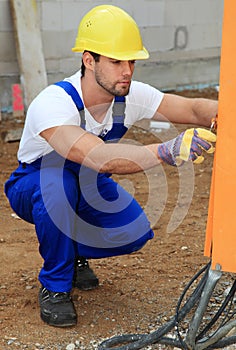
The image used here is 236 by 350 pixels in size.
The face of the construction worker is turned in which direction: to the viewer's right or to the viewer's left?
to the viewer's right

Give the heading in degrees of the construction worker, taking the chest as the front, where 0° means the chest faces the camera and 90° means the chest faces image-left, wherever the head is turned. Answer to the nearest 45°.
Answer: approximately 315°

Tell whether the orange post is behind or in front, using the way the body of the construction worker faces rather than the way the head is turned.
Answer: in front

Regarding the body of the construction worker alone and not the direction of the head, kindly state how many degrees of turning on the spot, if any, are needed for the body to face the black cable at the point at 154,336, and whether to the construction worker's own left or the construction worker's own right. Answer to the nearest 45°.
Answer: approximately 45° to the construction worker's own right
